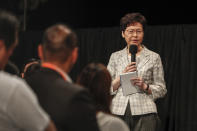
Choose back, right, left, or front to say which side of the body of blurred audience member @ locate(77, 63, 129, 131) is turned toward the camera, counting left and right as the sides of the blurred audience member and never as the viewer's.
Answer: back

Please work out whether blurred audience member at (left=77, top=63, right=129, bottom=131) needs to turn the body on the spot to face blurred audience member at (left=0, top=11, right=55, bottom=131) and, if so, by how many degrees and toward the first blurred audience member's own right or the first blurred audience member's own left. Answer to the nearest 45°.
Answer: approximately 135° to the first blurred audience member's own left

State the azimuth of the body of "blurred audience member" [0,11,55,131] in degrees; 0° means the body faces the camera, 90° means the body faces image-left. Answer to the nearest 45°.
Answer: approximately 225°

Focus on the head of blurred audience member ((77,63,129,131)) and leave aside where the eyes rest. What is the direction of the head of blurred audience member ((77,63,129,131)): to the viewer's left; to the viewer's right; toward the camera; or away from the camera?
away from the camera

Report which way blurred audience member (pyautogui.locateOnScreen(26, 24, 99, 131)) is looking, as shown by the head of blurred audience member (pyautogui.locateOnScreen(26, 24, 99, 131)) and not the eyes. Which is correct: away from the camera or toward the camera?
away from the camera
